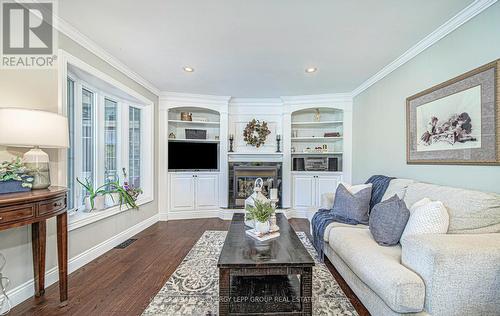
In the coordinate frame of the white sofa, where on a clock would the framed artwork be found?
The framed artwork is roughly at 5 o'clock from the white sofa.

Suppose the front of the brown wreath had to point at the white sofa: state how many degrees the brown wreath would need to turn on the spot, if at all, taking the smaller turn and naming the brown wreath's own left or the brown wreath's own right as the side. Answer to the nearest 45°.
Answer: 0° — it already faces it

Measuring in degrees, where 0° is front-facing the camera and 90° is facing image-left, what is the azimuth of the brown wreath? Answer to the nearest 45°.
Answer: approximately 0°

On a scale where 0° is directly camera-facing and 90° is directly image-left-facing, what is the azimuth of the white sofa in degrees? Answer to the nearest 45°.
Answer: approximately 45°

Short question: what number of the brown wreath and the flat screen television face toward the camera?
2

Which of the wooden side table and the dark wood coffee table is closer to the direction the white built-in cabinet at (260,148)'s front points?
the dark wood coffee table

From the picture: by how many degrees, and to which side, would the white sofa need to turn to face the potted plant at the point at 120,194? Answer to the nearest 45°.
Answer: approximately 45° to its right

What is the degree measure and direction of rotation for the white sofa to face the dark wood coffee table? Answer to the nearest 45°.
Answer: approximately 45° to its right

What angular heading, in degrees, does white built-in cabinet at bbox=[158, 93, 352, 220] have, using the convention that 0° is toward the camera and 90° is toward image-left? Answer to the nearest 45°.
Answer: approximately 0°
